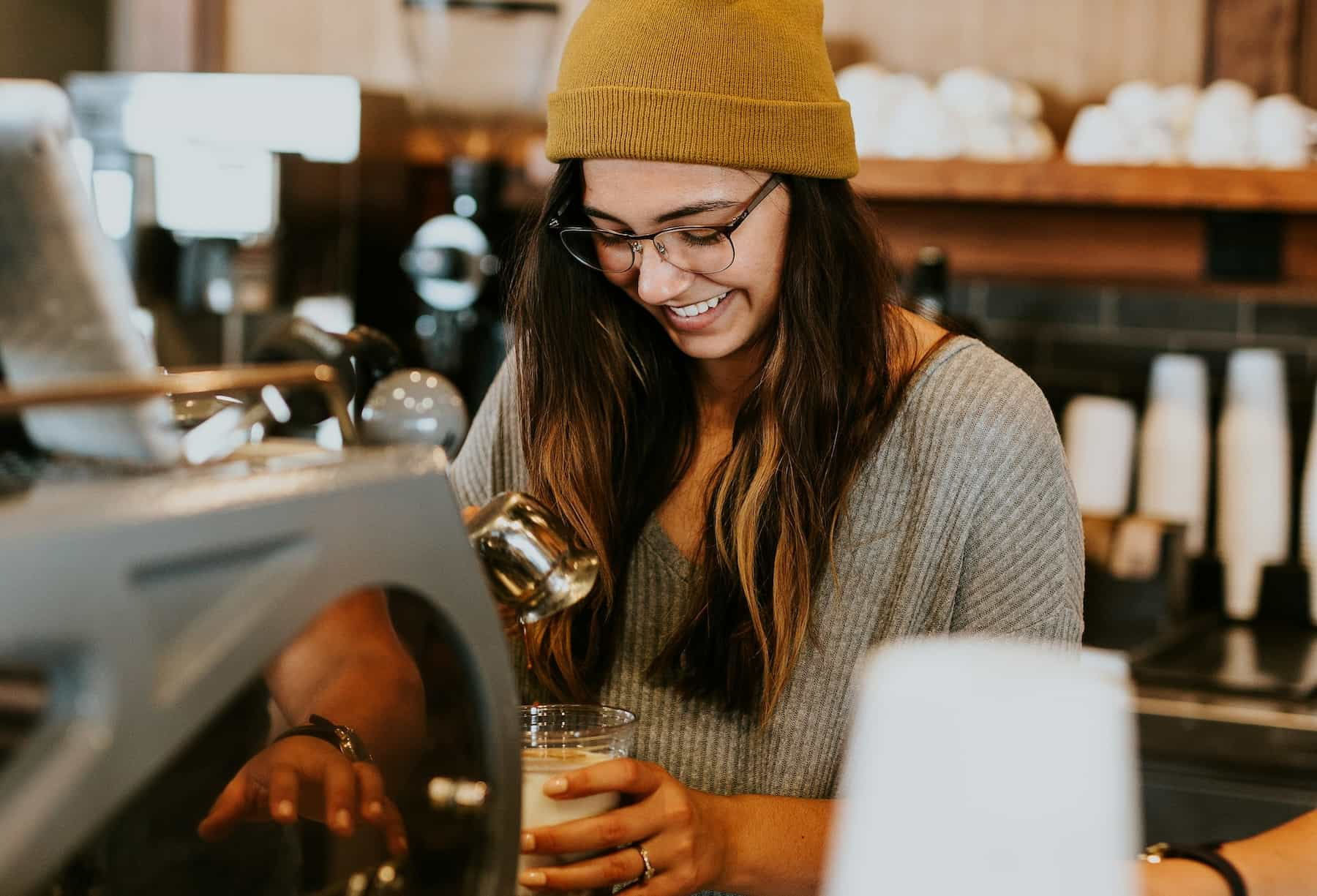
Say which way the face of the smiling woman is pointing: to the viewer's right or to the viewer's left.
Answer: to the viewer's left

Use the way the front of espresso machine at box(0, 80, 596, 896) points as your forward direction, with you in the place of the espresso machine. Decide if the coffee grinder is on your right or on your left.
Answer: on your left

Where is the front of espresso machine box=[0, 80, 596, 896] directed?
to the viewer's right

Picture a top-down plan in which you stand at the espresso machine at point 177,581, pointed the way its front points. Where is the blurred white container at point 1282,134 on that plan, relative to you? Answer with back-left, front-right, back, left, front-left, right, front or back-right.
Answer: front-left

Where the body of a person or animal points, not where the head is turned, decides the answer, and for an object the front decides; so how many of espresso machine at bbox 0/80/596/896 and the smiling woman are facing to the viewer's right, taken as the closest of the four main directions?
1

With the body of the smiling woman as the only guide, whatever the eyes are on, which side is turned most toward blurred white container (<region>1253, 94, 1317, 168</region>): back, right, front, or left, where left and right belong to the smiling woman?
back

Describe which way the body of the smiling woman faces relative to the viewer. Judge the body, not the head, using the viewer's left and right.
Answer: facing the viewer and to the left of the viewer
